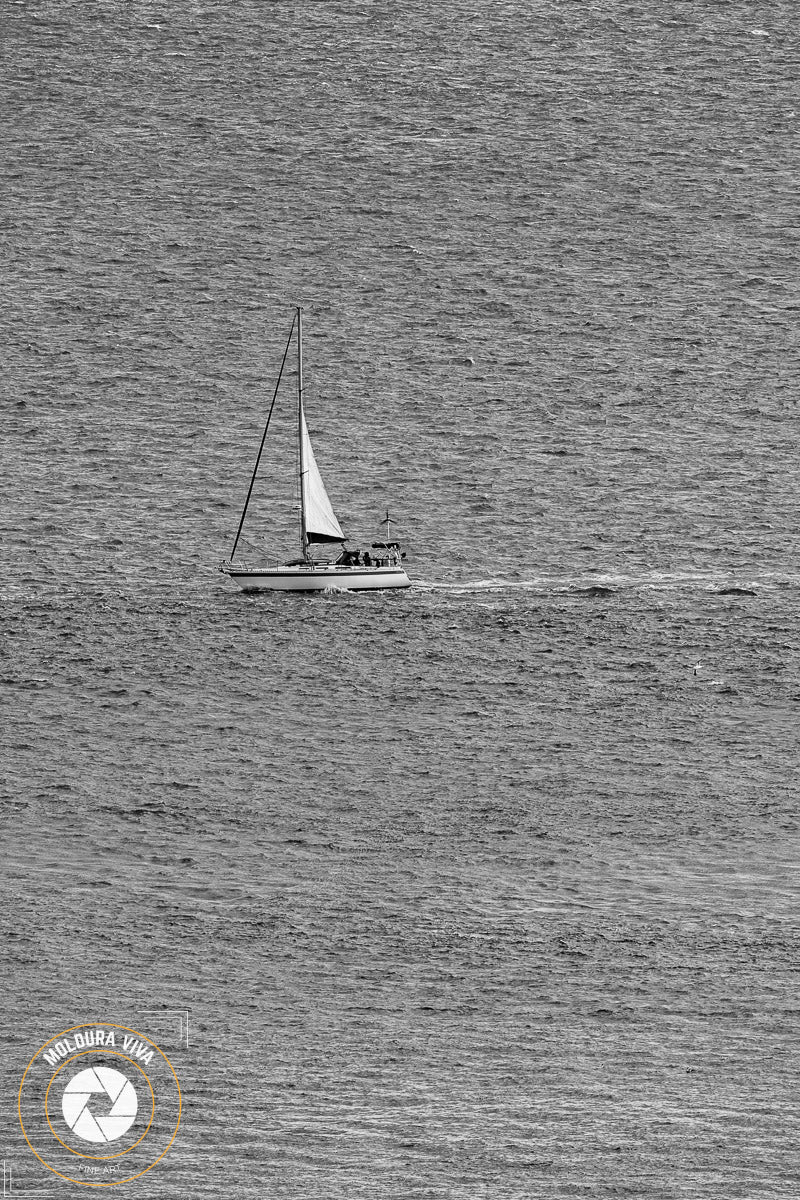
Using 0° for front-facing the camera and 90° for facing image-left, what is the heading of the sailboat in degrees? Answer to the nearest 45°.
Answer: approximately 90°
